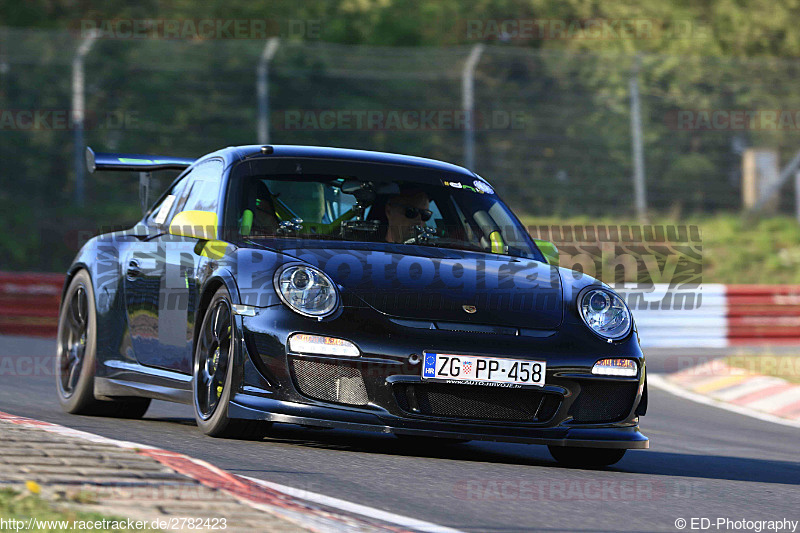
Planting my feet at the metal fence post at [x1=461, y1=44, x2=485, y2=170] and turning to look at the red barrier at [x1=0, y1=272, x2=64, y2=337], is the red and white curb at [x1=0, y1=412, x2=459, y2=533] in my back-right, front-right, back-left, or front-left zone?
front-left

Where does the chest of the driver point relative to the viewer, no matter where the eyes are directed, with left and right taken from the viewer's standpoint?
facing the viewer and to the right of the viewer

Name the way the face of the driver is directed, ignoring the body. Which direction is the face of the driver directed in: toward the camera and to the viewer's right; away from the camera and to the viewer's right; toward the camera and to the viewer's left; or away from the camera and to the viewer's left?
toward the camera and to the viewer's right

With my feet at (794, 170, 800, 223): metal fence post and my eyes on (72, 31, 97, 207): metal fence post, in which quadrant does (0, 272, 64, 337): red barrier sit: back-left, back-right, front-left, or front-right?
front-left

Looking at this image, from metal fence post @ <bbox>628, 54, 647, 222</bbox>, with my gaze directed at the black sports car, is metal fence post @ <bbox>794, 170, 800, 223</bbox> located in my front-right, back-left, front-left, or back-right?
back-left

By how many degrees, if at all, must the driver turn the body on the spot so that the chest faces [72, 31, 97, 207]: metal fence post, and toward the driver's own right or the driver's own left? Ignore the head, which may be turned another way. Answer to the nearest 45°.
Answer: approximately 135° to the driver's own left

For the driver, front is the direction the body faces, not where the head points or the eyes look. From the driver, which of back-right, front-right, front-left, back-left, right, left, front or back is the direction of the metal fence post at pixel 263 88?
back-left

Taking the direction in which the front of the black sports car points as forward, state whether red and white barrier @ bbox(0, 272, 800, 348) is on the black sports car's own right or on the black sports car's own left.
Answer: on the black sports car's own left

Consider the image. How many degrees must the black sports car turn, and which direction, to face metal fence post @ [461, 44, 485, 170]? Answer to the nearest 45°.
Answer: approximately 135° to its left

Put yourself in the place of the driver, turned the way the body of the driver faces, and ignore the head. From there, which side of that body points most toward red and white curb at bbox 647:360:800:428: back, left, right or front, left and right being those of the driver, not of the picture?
left

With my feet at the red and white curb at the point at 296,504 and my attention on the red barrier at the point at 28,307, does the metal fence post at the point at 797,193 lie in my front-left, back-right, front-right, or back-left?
front-right
